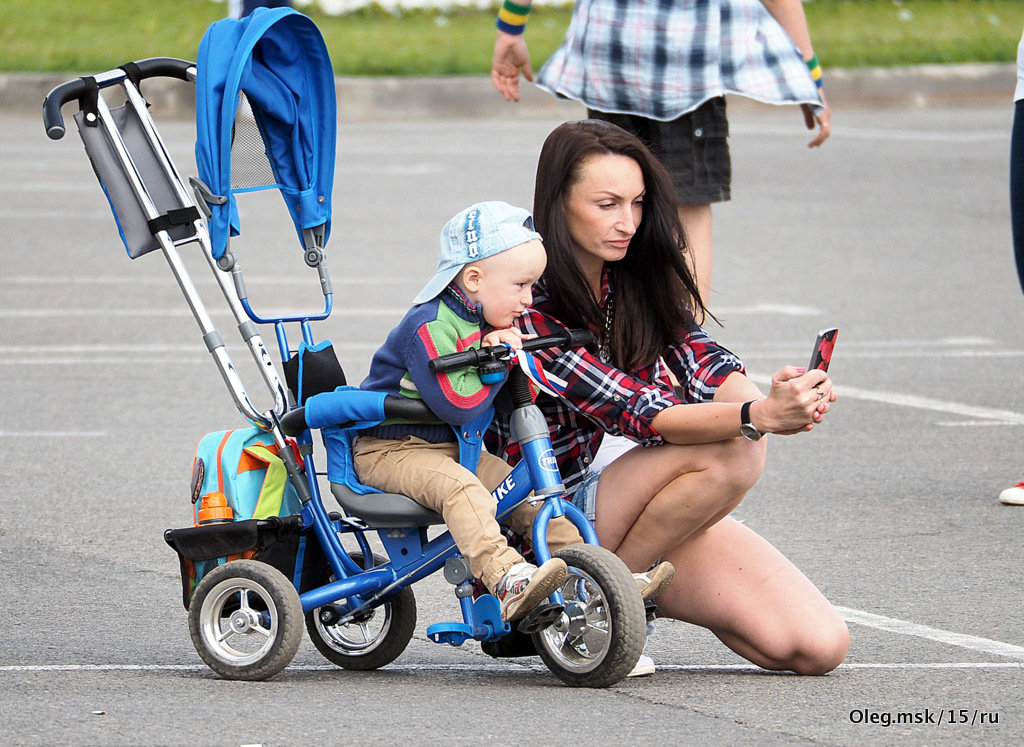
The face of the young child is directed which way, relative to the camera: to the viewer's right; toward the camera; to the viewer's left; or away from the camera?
to the viewer's right

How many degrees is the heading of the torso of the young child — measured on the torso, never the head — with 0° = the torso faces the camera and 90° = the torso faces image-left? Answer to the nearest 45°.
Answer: approximately 270°

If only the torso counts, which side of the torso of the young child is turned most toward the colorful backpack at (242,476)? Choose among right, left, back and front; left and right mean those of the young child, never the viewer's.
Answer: back

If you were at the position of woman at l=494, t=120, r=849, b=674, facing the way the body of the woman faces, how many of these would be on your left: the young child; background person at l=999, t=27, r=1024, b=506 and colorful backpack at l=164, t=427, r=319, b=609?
1

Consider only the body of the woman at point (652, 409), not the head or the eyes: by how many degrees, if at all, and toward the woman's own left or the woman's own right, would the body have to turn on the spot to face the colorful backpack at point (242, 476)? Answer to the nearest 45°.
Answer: approximately 135° to the woman's own right

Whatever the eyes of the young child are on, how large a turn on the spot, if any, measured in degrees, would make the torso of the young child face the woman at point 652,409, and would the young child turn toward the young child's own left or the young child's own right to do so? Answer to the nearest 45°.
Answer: approximately 45° to the young child's own left

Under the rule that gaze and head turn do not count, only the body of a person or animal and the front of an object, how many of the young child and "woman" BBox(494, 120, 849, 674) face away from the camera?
0

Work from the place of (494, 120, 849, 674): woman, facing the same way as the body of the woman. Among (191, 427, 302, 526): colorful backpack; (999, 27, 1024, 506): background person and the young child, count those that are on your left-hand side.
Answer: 1

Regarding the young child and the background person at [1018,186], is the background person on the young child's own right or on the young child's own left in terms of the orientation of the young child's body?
on the young child's own left

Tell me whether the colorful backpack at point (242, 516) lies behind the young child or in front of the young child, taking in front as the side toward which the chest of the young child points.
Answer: behind
